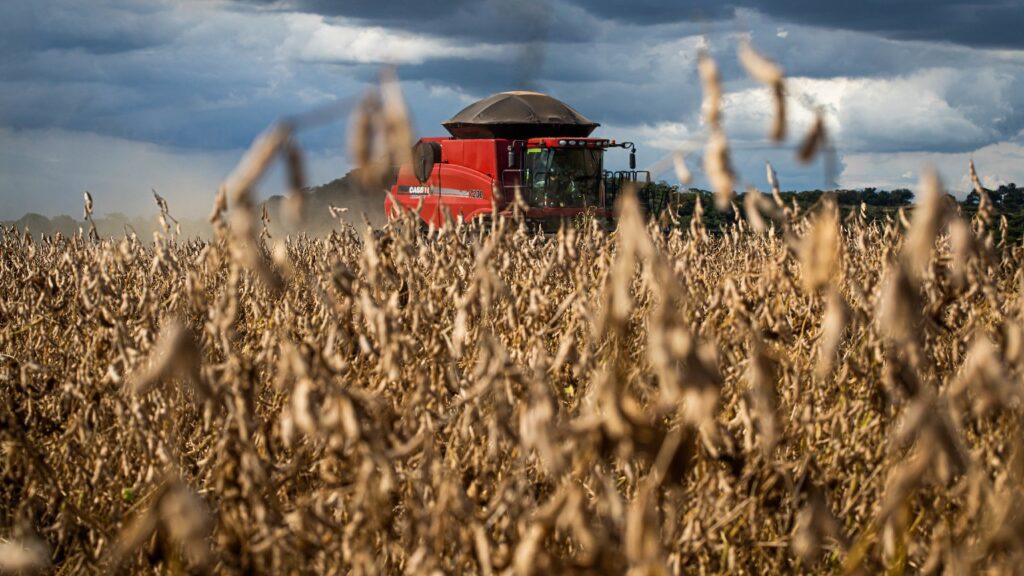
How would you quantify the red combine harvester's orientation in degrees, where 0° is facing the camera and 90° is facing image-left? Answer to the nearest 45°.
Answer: approximately 315°
